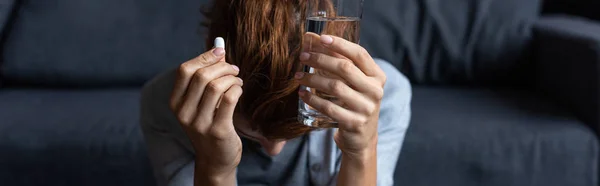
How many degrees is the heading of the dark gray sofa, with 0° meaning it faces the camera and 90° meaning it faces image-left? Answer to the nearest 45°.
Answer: approximately 0°

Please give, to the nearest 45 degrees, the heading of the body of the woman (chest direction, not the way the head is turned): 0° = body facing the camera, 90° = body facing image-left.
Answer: approximately 0°

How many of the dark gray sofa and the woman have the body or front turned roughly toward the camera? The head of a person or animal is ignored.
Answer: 2

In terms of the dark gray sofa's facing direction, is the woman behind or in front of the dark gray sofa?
in front
